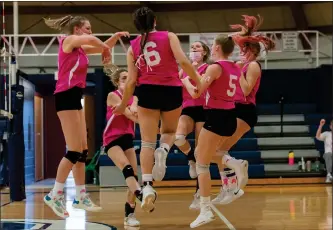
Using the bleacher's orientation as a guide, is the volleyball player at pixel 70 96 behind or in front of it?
in front

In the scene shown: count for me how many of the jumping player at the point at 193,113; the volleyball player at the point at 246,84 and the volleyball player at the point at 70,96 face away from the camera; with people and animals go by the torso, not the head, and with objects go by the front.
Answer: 0

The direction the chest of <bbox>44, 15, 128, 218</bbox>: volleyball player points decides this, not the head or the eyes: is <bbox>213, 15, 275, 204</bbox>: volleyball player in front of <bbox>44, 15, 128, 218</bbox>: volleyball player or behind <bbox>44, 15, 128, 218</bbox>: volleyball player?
in front

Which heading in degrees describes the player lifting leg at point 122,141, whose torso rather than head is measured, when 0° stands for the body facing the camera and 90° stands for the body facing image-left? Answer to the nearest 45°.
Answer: approximately 315°

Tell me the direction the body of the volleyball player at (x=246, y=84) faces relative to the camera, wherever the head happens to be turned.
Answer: to the viewer's left

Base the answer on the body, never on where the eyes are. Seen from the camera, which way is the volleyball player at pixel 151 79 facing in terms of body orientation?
away from the camera

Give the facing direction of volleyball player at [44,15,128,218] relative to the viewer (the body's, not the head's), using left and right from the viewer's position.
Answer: facing to the right of the viewer

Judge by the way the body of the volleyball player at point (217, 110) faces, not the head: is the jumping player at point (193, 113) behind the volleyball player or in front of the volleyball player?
in front

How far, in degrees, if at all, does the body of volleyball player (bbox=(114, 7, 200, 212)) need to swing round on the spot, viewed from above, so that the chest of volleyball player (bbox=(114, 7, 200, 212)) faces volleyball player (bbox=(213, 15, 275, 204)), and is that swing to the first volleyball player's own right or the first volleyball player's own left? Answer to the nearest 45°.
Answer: approximately 45° to the first volleyball player's own right

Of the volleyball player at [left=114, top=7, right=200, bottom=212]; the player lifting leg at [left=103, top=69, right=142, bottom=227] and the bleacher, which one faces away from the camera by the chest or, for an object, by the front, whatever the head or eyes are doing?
the volleyball player

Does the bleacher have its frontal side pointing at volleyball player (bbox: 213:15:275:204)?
yes

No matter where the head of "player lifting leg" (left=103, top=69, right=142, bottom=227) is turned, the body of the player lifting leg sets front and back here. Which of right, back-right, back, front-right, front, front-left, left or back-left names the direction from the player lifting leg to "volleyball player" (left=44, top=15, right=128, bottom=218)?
right

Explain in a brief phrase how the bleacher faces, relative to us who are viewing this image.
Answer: facing the viewer
